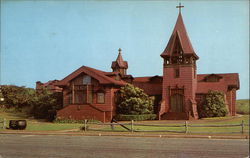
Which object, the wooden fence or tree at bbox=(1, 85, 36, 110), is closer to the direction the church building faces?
the wooden fence

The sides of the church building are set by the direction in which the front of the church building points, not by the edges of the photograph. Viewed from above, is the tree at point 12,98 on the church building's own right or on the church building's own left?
on the church building's own right

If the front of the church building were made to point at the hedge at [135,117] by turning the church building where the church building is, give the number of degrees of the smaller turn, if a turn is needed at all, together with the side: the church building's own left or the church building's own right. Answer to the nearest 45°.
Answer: approximately 45° to the church building's own right

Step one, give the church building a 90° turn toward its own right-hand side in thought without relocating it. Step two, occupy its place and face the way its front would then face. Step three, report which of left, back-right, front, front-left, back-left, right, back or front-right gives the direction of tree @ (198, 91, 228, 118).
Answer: back

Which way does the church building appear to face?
toward the camera

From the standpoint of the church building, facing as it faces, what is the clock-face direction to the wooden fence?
The wooden fence is roughly at 12 o'clock from the church building.
